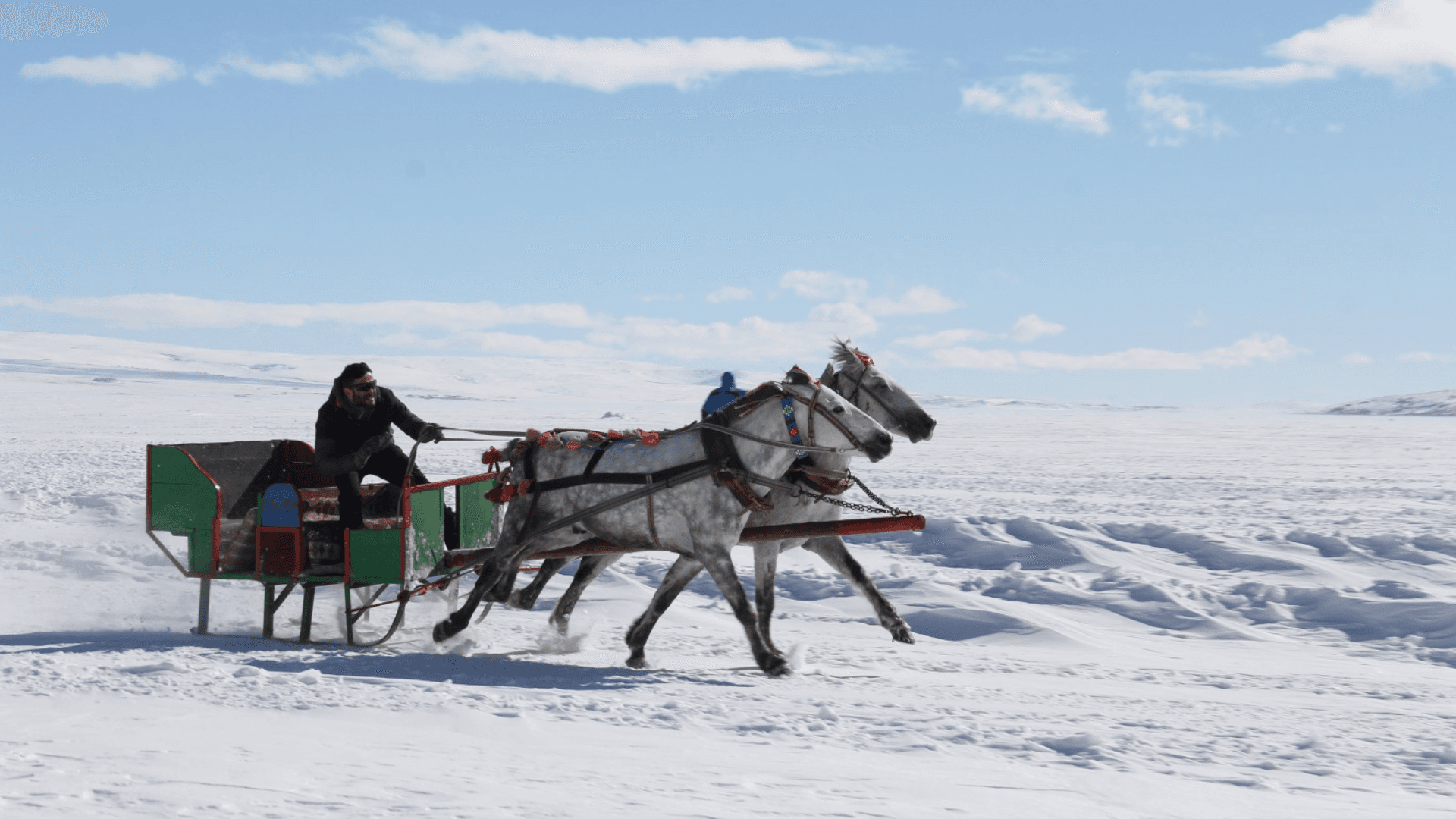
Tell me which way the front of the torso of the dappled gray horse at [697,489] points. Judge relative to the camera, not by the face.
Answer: to the viewer's right

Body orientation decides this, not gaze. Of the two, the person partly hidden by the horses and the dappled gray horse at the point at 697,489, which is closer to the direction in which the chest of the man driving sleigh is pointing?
the dappled gray horse

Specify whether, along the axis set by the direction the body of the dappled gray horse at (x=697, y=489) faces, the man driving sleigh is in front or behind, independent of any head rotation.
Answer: behind

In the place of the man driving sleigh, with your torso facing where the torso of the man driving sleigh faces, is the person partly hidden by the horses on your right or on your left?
on your left

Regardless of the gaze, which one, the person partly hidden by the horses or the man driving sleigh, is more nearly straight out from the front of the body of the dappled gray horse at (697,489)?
the person partly hidden by the horses

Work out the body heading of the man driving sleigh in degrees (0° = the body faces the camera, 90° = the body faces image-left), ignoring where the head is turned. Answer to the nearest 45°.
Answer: approximately 315°
